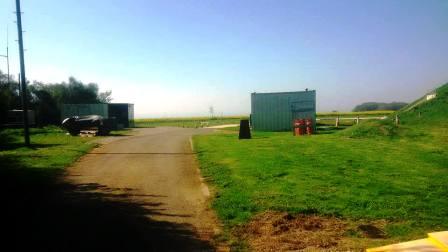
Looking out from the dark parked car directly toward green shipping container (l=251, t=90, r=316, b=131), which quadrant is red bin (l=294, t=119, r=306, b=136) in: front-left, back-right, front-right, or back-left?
front-right

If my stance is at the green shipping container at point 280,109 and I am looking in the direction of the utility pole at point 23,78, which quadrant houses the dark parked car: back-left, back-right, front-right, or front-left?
front-right

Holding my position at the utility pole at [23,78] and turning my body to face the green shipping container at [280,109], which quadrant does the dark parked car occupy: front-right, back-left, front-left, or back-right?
front-left
